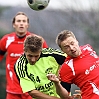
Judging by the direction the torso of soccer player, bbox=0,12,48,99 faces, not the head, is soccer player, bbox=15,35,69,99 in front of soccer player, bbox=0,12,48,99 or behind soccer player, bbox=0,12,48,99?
in front

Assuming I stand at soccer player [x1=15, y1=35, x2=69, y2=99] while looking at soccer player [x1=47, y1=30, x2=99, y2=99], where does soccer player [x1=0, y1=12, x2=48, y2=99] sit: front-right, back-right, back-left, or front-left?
back-left

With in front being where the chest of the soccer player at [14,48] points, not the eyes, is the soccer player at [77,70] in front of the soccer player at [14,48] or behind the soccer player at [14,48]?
in front

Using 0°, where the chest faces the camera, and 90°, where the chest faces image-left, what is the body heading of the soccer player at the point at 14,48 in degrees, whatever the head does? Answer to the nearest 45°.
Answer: approximately 0°
